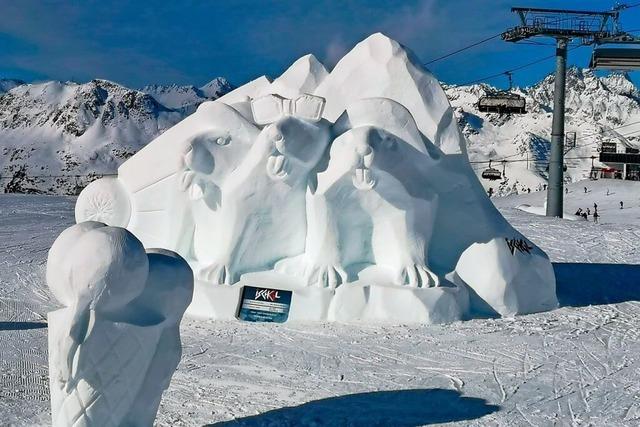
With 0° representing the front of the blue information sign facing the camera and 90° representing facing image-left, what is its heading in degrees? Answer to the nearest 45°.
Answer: approximately 0°

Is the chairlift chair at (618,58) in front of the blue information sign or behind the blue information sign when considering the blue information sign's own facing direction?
behind

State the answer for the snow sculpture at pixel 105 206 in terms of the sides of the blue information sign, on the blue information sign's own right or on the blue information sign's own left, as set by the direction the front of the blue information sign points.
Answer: on the blue information sign's own right
